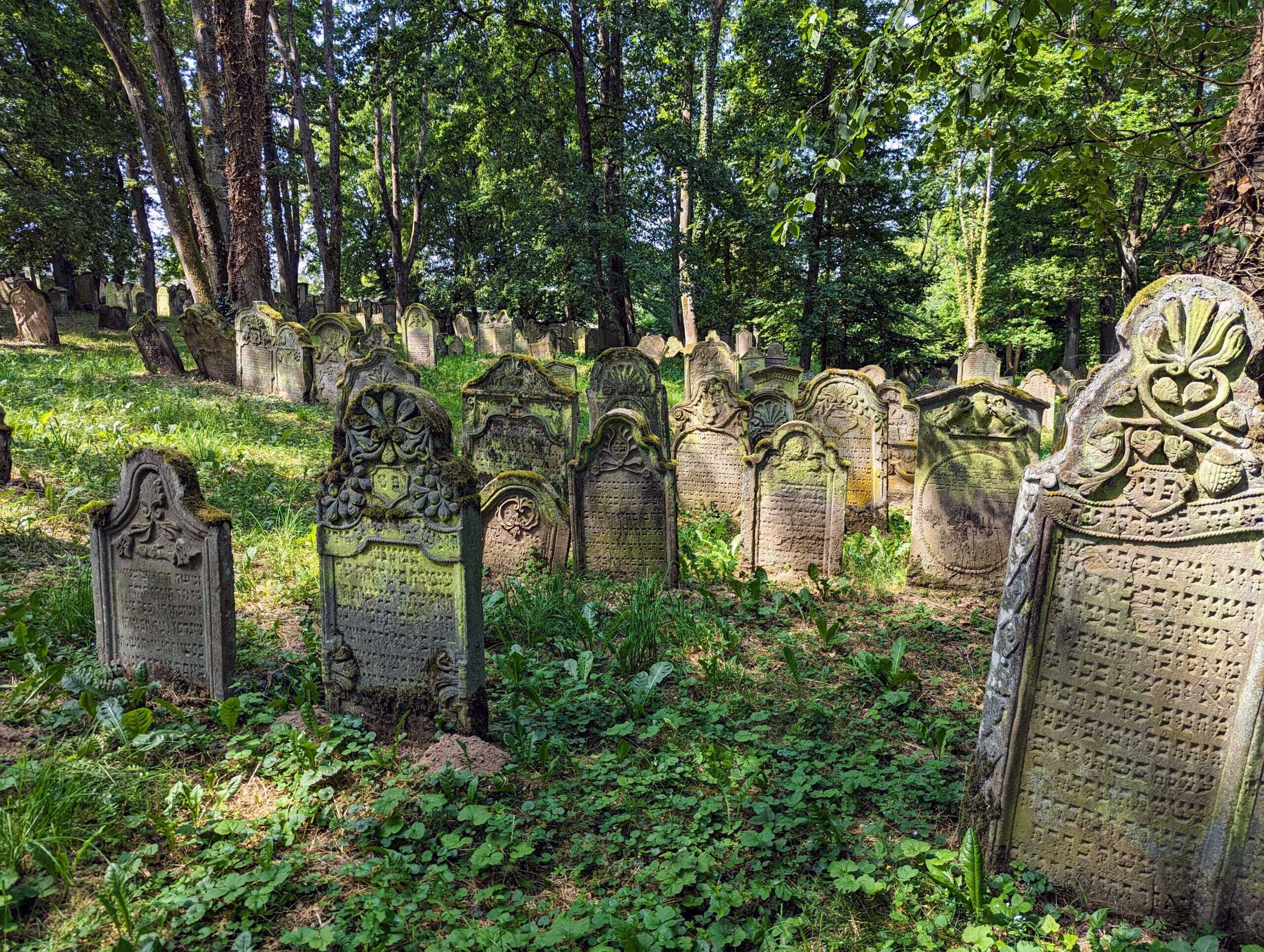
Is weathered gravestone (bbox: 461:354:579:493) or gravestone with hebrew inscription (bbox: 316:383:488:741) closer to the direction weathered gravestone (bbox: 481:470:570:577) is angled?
the gravestone with hebrew inscription

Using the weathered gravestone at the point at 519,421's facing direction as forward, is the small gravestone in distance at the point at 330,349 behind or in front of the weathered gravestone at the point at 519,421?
behind

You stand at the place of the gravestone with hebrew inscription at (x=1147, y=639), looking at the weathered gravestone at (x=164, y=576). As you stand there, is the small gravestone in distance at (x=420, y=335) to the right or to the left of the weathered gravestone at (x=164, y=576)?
right

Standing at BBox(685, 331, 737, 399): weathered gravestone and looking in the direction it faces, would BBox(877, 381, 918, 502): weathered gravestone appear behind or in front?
in front

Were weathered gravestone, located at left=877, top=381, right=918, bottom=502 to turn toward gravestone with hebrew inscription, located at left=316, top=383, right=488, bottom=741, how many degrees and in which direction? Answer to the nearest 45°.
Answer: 0° — it already faces it

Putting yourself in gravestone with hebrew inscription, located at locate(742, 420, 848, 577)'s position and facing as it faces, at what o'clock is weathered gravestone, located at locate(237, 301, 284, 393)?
The weathered gravestone is roughly at 4 o'clock from the gravestone with hebrew inscription.

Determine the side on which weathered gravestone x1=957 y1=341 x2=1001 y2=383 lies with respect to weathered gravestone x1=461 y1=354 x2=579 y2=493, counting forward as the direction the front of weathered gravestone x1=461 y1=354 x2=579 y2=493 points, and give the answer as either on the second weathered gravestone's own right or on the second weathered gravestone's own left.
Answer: on the second weathered gravestone's own left

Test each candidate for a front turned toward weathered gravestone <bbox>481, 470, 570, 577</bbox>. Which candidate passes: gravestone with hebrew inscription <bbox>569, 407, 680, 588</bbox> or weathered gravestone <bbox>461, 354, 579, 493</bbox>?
weathered gravestone <bbox>461, 354, 579, 493</bbox>

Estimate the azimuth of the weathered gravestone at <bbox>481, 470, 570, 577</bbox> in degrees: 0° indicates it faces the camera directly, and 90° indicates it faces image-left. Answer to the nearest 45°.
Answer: approximately 0°

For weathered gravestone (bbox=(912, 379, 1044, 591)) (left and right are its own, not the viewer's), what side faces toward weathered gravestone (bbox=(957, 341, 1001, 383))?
back

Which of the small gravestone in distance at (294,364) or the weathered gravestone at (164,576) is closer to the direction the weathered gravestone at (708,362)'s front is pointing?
the weathered gravestone
